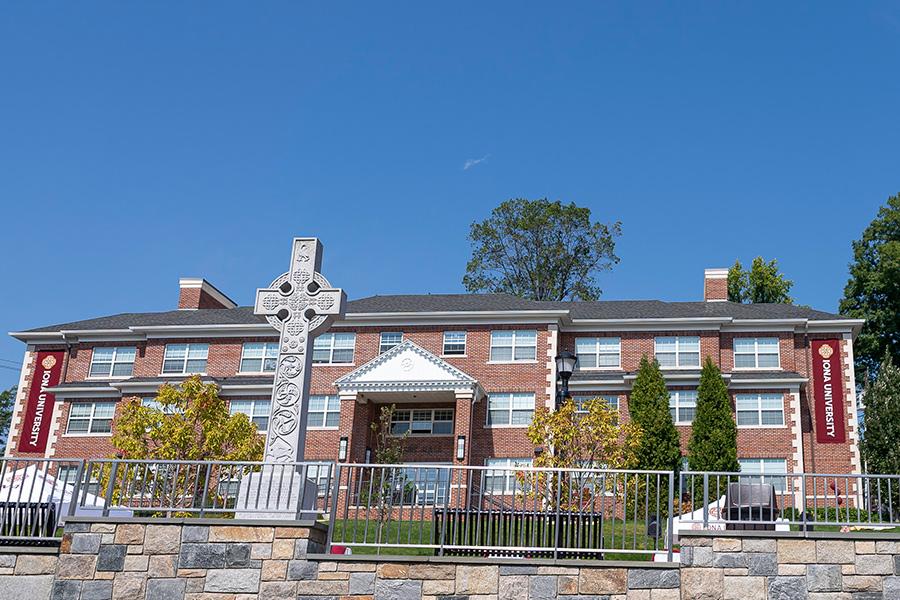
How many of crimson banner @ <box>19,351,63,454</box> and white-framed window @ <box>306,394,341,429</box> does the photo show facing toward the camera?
2

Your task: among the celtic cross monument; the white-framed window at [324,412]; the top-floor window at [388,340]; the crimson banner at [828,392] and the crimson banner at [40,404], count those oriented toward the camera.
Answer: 5

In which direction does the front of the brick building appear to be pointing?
toward the camera

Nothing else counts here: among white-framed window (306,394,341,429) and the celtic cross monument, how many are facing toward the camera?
2

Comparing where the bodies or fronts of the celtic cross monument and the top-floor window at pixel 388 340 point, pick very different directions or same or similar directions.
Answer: same or similar directions

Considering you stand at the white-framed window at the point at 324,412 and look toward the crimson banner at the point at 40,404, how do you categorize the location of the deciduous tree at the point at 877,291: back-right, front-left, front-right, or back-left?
back-right

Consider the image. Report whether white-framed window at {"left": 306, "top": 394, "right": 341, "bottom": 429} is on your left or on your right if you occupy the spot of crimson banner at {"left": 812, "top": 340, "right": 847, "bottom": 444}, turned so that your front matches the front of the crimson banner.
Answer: on your right

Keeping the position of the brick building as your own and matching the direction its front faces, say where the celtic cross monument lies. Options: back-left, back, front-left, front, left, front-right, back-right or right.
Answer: front

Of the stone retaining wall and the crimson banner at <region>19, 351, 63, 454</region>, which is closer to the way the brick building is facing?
the stone retaining wall

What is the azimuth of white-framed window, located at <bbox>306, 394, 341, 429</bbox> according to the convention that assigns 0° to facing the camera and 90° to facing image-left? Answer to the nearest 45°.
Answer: approximately 0°

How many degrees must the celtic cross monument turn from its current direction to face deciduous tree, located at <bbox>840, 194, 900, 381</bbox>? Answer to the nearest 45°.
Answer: approximately 135° to its left

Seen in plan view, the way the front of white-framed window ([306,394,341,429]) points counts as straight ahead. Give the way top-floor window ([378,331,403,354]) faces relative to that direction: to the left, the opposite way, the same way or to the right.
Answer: the same way

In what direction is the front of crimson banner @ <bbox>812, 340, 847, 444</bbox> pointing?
toward the camera

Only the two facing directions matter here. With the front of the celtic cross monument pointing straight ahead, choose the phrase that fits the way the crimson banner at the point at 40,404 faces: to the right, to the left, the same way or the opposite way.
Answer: the same way

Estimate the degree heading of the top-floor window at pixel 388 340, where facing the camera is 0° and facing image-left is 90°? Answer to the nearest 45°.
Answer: approximately 0°
